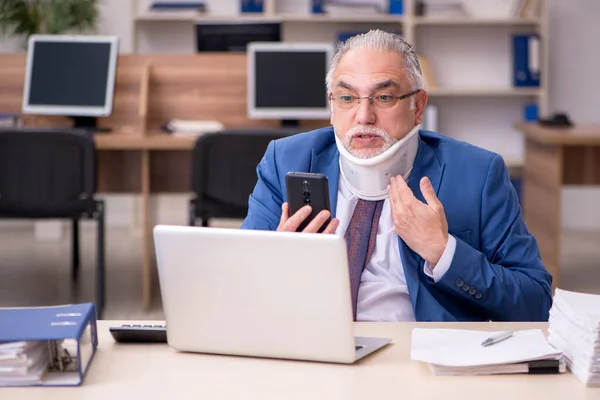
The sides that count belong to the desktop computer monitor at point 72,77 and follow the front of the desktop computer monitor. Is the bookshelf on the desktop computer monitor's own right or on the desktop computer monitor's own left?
on the desktop computer monitor's own left

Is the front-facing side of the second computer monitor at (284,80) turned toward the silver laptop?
yes

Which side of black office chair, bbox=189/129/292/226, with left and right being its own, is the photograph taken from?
back

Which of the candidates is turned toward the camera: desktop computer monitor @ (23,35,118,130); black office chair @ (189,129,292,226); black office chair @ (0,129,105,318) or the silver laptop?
the desktop computer monitor

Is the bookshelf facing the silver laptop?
yes

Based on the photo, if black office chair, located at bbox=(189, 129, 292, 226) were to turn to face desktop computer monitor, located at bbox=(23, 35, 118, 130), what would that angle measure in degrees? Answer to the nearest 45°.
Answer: approximately 45° to its left

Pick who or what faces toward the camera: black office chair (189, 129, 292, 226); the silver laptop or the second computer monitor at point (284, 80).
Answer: the second computer monitor

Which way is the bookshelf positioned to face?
toward the camera

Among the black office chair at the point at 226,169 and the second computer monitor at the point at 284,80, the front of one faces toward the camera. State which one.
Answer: the second computer monitor

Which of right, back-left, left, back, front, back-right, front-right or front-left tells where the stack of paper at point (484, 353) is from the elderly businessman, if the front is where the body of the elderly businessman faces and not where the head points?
front-left

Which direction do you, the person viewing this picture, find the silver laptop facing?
facing away from the viewer and to the right of the viewer

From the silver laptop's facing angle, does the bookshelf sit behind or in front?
in front

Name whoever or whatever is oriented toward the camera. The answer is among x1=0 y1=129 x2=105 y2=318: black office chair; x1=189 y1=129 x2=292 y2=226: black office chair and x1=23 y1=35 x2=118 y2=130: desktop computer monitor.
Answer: the desktop computer monitor

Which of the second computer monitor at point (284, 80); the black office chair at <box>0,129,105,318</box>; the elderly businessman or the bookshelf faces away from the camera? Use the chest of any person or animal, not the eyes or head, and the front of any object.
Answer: the black office chair

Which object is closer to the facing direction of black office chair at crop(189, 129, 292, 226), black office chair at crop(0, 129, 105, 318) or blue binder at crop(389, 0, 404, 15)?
the blue binder

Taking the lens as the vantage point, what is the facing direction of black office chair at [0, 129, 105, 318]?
facing away from the viewer

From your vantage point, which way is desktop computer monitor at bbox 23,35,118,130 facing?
toward the camera

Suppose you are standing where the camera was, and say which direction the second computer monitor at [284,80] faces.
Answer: facing the viewer

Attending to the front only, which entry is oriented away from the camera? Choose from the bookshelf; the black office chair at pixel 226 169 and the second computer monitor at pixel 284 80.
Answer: the black office chair
